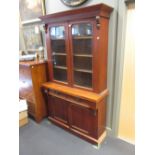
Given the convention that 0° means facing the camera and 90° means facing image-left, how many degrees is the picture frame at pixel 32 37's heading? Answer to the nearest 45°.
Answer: approximately 45°

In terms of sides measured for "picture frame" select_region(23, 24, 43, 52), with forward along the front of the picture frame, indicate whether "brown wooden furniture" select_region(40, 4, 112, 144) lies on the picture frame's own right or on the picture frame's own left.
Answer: on the picture frame's own left
